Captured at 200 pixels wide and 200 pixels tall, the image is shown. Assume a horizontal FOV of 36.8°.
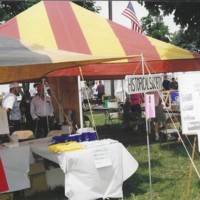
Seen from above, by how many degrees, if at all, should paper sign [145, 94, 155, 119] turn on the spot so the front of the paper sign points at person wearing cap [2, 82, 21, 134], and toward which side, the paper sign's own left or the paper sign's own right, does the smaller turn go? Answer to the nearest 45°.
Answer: approximately 135° to the paper sign's own right

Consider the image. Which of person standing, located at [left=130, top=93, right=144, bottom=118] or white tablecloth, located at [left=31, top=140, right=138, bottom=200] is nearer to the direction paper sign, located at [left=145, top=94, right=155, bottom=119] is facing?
the white tablecloth

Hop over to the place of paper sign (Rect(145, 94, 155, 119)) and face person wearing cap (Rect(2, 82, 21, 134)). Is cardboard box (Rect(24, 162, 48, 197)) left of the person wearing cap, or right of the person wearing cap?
left

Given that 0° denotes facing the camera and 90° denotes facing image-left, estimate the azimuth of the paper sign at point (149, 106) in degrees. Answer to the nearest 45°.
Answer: approximately 0°

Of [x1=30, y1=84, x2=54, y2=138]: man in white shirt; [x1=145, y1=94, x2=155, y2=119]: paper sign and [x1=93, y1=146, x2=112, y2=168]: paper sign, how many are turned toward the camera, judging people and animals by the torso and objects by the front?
3

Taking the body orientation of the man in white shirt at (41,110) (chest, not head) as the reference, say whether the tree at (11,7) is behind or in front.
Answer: behind

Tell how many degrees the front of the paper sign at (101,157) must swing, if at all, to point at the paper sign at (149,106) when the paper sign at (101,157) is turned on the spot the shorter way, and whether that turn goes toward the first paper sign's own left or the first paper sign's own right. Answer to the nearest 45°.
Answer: approximately 90° to the first paper sign's own left

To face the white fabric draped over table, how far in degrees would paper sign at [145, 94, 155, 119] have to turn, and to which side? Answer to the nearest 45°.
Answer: approximately 90° to its right

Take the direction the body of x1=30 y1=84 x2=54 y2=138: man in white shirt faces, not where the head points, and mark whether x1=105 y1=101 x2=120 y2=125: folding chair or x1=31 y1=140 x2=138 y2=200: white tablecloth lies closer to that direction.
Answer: the white tablecloth

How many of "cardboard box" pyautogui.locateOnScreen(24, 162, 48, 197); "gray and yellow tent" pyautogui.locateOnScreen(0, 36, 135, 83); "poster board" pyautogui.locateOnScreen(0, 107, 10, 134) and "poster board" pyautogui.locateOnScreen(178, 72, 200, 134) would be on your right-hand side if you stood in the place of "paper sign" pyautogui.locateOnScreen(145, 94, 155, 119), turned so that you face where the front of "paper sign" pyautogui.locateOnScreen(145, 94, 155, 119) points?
3

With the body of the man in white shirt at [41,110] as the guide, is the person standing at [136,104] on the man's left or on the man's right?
on the man's left

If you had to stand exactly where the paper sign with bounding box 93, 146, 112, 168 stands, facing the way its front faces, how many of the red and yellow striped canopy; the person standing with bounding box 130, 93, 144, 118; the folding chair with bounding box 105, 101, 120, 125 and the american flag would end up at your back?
4

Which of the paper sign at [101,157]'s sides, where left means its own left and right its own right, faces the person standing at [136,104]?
back

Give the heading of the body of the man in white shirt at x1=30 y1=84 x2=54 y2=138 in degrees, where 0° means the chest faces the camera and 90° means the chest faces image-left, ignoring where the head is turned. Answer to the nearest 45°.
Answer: approximately 0°

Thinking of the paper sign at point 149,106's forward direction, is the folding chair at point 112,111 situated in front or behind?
behind
